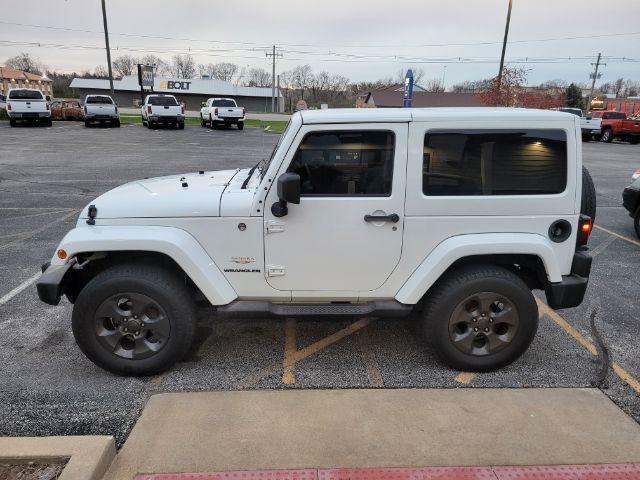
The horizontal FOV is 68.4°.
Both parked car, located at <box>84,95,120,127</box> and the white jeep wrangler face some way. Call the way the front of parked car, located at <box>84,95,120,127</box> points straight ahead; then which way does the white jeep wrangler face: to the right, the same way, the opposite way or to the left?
to the left

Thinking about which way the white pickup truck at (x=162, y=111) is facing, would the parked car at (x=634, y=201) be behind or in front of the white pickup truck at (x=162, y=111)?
behind

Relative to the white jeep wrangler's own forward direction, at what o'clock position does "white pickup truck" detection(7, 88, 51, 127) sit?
The white pickup truck is roughly at 2 o'clock from the white jeep wrangler.

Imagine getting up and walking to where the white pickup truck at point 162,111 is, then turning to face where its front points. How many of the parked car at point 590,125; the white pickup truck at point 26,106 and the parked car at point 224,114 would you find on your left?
1

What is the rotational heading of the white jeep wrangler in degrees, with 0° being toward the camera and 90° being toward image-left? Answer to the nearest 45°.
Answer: approximately 90°

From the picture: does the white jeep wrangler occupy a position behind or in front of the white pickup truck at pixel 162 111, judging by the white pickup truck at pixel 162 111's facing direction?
behind

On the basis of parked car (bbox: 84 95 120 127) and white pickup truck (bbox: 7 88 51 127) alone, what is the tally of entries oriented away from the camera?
2

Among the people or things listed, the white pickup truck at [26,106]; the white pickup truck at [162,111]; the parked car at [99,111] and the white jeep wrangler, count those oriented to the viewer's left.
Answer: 1

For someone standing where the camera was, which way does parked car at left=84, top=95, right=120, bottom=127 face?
facing away from the viewer

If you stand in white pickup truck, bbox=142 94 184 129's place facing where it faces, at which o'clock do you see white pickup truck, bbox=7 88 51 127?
white pickup truck, bbox=7 88 51 127 is roughly at 9 o'clock from white pickup truck, bbox=142 94 184 129.

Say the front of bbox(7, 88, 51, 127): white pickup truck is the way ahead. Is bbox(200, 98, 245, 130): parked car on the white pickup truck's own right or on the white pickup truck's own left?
on the white pickup truck's own right

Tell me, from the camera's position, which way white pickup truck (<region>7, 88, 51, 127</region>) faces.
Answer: facing away from the viewer

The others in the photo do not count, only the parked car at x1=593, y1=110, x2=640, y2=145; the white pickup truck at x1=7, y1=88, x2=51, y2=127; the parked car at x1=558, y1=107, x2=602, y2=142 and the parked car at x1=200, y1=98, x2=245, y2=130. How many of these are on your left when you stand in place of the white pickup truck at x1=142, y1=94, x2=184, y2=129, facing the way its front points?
1

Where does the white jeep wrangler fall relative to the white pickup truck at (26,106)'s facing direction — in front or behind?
behind

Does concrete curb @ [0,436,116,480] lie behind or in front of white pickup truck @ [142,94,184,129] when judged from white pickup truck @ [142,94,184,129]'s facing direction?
behind

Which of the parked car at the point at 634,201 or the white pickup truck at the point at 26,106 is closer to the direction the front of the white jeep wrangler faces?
the white pickup truck

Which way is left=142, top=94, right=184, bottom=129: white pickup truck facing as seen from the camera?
away from the camera

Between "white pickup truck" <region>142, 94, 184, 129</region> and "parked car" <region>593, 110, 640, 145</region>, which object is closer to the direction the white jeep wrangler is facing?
the white pickup truck
